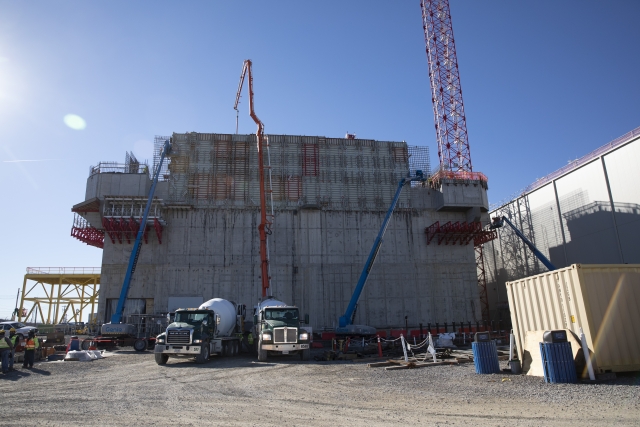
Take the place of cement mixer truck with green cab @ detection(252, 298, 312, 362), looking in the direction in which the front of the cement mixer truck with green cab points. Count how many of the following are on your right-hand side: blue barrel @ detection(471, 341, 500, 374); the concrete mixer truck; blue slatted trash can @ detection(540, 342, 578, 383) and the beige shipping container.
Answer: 1

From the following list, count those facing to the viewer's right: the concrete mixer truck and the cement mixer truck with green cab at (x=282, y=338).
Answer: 0

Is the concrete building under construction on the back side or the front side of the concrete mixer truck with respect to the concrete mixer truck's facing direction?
on the back side

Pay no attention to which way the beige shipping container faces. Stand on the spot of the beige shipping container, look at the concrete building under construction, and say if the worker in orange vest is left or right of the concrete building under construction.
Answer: left

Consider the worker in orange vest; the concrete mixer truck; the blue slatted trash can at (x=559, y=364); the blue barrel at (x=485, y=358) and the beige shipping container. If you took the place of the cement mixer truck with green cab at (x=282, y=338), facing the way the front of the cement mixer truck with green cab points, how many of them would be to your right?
2

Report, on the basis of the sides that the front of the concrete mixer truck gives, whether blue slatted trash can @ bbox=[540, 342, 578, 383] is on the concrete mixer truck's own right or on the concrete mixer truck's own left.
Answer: on the concrete mixer truck's own left

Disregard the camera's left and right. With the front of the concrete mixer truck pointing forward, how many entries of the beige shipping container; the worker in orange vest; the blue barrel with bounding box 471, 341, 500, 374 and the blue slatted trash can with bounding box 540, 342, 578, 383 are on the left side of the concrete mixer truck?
3

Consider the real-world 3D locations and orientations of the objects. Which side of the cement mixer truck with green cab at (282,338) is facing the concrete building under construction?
back

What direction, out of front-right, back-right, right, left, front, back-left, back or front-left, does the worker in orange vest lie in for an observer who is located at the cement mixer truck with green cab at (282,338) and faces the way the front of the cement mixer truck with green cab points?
right

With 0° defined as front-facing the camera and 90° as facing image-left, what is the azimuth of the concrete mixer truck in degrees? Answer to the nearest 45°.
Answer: approximately 45°

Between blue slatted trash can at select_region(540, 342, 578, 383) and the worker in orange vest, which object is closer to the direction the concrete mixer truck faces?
the worker in orange vest

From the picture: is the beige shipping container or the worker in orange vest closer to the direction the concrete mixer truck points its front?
the worker in orange vest

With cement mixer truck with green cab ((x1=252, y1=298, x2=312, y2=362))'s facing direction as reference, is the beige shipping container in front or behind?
in front

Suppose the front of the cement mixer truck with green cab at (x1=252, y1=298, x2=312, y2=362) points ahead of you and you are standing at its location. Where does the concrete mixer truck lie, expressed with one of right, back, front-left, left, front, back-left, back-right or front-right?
right

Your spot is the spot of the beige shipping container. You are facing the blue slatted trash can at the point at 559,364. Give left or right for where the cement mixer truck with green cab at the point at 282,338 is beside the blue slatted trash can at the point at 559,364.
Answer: right

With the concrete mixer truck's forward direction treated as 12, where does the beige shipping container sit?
The beige shipping container is roughly at 9 o'clock from the concrete mixer truck.
